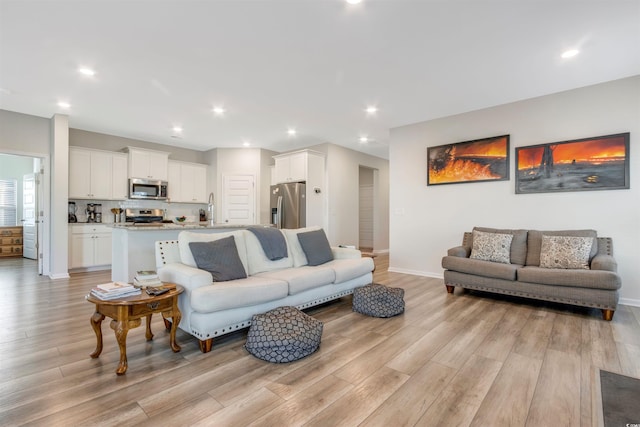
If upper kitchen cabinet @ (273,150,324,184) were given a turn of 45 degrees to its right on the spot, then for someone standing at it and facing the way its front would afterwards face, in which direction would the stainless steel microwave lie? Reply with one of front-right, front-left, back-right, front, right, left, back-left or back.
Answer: front

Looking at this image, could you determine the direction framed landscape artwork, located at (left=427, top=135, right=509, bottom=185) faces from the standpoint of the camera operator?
facing the viewer and to the left of the viewer

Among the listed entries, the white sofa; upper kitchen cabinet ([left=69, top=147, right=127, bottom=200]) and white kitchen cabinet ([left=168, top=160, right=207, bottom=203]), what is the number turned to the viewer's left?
0

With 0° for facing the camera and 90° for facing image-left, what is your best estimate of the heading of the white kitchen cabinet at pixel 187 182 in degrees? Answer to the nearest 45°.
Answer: approximately 315°

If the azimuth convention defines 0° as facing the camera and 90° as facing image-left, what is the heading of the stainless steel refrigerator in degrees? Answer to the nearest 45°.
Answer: approximately 45°

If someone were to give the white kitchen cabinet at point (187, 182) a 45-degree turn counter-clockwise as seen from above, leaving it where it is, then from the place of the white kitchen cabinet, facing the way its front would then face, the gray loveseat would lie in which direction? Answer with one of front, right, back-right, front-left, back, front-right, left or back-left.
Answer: front-right

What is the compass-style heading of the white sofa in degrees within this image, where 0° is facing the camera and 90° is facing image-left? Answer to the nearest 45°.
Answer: approximately 315°

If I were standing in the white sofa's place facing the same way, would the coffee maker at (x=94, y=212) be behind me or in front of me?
behind

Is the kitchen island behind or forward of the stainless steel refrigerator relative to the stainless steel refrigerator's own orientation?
forward

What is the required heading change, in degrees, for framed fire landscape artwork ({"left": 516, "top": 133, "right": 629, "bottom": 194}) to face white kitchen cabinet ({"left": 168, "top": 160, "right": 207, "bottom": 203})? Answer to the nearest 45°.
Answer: approximately 45° to its right

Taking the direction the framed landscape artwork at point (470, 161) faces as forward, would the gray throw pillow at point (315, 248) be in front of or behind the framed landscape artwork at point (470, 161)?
in front

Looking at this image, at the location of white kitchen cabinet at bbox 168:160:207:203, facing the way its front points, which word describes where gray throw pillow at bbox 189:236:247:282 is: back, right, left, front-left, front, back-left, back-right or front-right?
front-right
